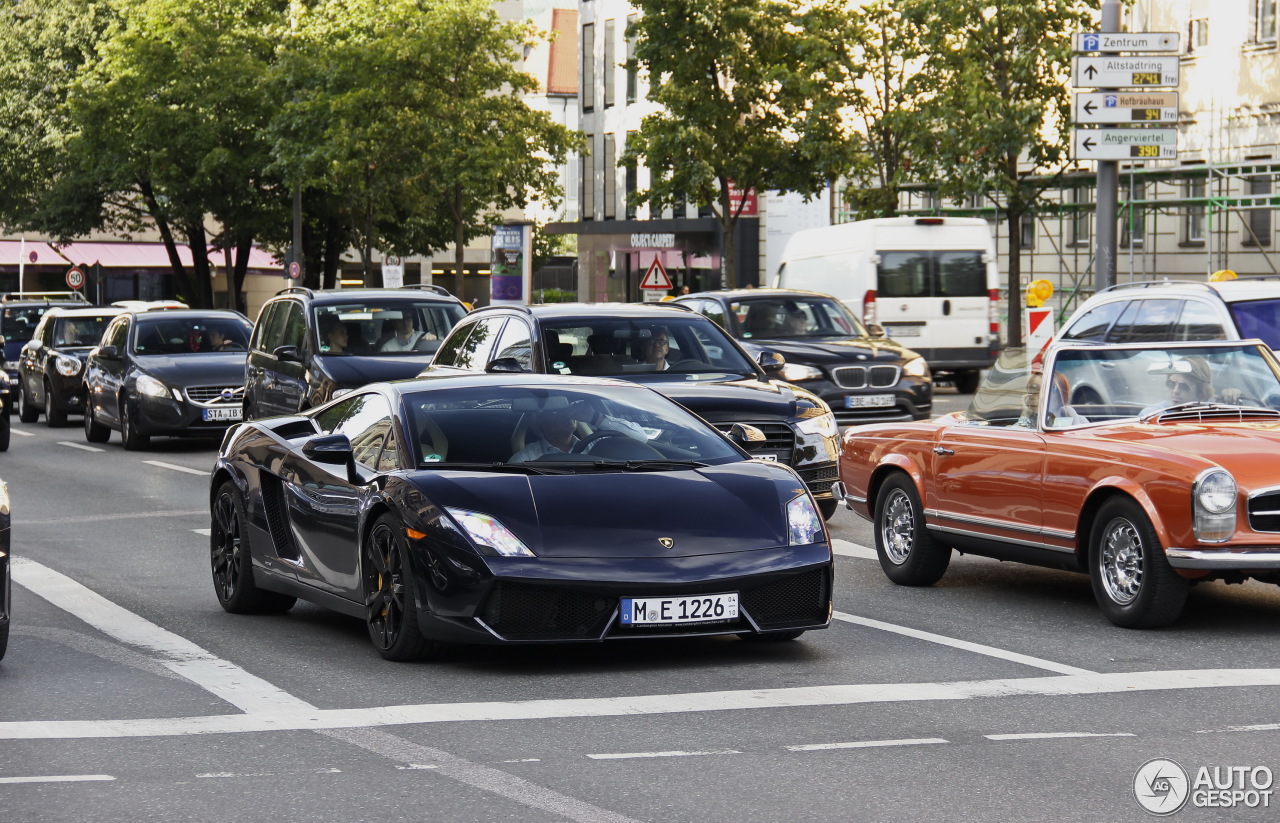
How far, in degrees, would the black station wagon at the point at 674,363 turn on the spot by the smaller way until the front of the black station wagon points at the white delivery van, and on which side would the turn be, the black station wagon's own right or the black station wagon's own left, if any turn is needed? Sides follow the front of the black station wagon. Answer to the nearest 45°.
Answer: approximately 135° to the black station wagon's own left

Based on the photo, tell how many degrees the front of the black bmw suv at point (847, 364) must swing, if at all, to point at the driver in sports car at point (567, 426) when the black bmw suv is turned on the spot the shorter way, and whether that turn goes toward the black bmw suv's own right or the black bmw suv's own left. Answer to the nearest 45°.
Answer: approximately 45° to the black bmw suv's own right

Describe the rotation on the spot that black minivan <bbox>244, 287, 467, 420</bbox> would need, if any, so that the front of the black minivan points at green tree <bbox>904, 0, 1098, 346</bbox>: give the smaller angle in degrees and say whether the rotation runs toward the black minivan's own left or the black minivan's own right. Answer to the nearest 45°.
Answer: approximately 90° to the black minivan's own left

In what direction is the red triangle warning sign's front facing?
toward the camera

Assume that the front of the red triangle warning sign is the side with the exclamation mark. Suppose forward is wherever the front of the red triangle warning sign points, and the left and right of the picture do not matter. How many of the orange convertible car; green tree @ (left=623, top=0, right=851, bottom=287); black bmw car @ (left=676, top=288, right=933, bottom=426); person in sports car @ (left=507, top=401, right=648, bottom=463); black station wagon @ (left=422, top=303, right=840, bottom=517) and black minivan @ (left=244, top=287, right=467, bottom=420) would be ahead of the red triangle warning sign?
5

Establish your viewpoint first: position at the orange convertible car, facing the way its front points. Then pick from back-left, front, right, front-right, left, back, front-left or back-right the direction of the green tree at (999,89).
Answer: back-left

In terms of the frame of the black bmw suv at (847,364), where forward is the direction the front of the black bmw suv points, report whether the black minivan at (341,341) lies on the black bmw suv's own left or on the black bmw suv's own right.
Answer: on the black bmw suv's own right

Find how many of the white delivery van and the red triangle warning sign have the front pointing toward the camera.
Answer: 1

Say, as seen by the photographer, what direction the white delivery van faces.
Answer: facing away from the viewer and to the left of the viewer

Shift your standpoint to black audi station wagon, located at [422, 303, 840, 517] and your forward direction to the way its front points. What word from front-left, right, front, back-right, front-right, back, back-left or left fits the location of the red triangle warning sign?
back-left

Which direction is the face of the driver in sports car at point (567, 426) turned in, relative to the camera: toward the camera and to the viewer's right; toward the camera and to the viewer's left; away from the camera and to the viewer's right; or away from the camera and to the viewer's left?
toward the camera and to the viewer's right

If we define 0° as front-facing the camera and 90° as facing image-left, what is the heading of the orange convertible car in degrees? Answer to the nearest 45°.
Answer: approximately 315°

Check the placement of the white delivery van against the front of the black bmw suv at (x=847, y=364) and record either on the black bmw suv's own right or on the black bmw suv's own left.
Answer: on the black bmw suv's own left

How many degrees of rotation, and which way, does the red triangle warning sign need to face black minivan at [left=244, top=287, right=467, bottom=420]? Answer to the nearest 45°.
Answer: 0° — it already faces it

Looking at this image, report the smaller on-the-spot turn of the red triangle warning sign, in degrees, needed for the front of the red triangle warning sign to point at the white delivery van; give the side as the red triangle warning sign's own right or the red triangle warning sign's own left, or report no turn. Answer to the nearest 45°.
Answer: approximately 45° to the red triangle warning sign's own left
